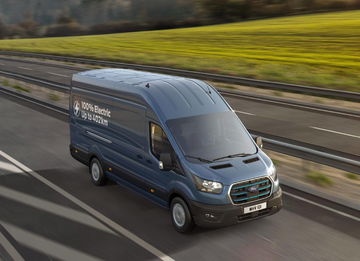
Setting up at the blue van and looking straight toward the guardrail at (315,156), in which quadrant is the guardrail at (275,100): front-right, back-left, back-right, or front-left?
front-left

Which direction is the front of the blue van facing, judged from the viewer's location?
facing the viewer and to the right of the viewer
